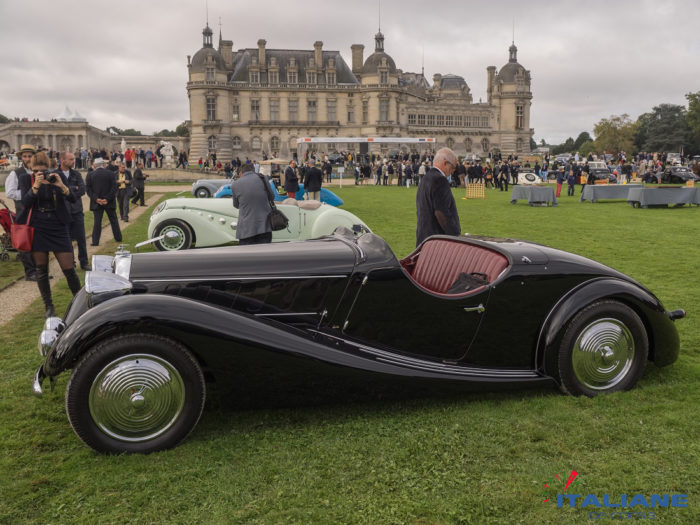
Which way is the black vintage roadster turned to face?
to the viewer's left

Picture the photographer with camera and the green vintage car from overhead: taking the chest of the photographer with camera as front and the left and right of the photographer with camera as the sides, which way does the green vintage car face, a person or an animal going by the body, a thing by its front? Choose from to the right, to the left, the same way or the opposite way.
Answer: to the right

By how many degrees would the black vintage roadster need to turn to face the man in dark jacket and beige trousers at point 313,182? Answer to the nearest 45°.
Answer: approximately 90° to its right

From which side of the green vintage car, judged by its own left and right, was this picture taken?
left
